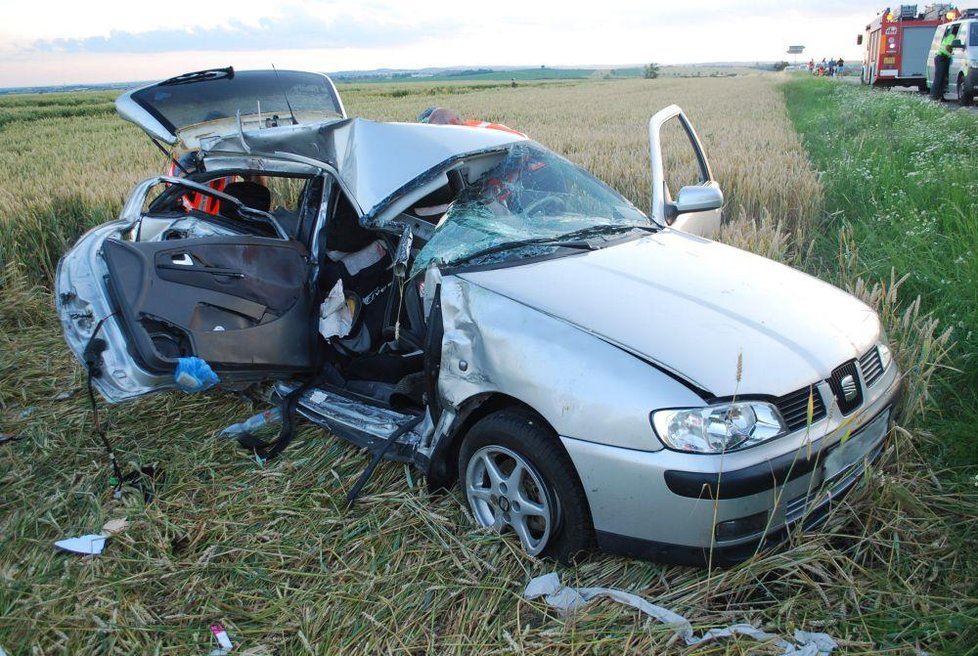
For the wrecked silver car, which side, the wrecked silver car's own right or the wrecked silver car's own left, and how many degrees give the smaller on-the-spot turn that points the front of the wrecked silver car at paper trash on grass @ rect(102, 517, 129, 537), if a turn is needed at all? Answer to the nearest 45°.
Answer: approximately 135° to the wrecked silver car's own right

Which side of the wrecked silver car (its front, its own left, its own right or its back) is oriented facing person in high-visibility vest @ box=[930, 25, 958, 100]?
left

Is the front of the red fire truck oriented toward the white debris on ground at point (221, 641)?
no

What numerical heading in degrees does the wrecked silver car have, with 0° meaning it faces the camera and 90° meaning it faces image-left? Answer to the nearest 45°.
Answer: approximately 315°

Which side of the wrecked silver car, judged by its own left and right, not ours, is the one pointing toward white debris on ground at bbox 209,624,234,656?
right

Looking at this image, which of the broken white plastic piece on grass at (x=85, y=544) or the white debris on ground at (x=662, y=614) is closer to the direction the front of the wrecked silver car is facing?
the white debris on ground

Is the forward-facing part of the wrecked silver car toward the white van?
no

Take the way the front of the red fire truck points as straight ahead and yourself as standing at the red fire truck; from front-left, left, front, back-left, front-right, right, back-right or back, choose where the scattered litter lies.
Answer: back-left

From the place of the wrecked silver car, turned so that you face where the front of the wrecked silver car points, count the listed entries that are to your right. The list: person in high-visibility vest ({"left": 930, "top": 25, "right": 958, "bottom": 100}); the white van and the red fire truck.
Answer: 0

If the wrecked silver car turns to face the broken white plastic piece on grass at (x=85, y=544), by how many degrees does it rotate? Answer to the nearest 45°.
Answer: approximately 135° to its right

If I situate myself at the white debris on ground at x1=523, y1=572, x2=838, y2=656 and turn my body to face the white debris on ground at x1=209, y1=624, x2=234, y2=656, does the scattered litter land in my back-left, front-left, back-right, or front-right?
front-right

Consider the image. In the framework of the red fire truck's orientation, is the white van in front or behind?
behind

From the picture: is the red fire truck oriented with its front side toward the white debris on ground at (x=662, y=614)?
no

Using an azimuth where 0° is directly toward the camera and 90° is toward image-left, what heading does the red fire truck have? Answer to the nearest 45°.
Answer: approximately 135°

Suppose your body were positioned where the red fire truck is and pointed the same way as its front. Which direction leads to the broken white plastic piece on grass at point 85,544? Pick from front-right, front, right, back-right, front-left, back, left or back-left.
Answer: back-left

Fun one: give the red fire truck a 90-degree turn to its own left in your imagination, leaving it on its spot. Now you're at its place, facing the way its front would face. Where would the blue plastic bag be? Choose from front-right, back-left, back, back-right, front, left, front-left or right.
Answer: front-left
